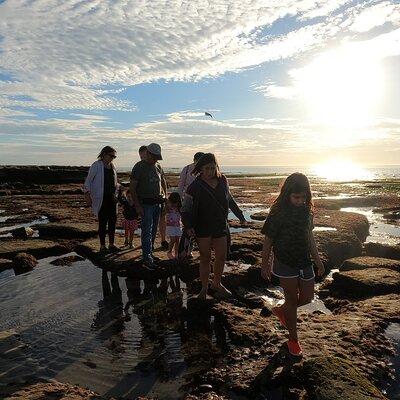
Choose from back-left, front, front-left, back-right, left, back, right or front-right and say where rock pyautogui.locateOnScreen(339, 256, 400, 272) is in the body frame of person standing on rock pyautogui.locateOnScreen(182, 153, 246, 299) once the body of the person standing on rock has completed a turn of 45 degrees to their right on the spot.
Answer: back-left

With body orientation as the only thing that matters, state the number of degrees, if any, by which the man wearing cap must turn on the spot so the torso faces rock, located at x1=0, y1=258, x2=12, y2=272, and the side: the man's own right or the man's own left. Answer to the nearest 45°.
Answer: approximately 135° to the man's own right

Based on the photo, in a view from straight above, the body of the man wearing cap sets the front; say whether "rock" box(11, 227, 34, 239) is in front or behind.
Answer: behind

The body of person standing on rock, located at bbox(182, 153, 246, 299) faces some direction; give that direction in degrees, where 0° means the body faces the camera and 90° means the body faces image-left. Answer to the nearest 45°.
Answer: approximately 315°

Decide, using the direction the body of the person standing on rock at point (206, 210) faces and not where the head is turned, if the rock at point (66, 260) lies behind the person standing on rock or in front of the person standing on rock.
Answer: behind

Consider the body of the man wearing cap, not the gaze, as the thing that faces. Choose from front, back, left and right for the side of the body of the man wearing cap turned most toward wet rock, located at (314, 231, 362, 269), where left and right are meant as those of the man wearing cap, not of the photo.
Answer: left

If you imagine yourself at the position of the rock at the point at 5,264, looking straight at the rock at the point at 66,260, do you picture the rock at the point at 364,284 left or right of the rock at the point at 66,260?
right

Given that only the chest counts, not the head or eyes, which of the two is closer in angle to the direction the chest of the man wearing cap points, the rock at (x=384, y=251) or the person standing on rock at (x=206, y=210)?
the person standing on rock

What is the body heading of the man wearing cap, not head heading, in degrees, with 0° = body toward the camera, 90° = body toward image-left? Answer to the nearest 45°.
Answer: approximately 315°
